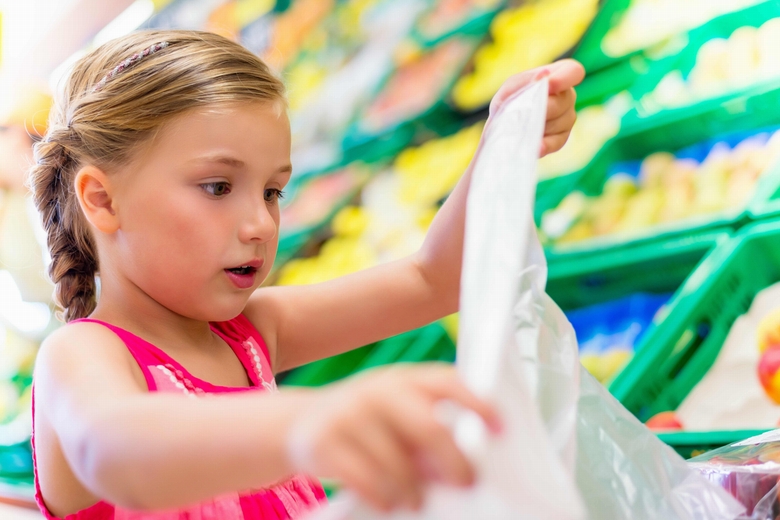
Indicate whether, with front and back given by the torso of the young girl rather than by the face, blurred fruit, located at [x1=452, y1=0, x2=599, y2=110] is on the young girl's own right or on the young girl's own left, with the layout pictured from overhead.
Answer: on the young girl's own left

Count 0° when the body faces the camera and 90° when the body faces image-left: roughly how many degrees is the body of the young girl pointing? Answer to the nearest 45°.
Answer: approximately 315°

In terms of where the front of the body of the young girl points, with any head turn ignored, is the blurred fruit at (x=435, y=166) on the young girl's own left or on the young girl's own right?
on the young girl's own left

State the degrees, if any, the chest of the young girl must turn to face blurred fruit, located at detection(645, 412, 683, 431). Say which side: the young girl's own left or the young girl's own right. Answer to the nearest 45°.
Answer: approximately 90° to the young girl's own left

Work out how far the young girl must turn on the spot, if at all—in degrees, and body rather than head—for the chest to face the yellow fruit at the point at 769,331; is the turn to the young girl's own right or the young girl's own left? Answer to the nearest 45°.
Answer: approximately 90° to the young girl's own left
